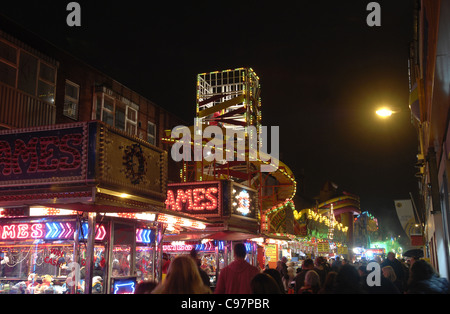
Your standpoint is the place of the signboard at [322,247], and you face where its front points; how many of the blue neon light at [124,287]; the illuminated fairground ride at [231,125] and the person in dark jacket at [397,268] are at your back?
0

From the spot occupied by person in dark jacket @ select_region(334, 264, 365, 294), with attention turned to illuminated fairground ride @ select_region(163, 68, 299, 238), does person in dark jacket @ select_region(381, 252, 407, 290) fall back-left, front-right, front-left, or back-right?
front-right

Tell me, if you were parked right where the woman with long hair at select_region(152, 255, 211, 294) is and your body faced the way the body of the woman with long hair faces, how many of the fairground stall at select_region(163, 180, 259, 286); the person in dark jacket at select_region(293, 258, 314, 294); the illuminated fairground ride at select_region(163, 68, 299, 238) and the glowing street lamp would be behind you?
0

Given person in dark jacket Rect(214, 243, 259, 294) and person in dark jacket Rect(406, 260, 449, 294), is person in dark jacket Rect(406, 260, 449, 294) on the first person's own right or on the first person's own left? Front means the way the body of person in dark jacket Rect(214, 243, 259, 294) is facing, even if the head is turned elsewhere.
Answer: on the first person's own right

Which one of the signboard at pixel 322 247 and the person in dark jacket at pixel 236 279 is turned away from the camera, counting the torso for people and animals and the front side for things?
the person in dark jacket

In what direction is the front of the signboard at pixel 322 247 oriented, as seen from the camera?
facing the viewer

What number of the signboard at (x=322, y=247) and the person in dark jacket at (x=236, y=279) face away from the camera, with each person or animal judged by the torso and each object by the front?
1

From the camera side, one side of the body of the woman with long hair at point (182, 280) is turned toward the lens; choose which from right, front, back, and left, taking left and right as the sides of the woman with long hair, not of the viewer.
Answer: back

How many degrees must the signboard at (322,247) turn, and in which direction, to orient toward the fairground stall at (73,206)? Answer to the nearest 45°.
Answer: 0° — it already faces it

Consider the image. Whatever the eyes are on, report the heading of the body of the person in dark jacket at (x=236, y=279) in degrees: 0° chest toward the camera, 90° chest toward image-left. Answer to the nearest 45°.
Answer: approximately 180°

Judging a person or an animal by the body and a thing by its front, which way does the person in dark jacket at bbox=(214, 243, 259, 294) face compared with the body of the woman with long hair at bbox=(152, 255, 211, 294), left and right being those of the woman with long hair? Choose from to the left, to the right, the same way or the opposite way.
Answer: the same way

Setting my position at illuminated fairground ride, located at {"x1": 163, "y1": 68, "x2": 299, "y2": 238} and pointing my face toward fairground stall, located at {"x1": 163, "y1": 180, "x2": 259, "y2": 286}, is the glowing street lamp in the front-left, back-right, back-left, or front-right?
front-left

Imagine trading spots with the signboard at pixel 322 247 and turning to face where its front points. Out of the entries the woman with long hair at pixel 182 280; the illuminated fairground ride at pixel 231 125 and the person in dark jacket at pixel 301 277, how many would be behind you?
0

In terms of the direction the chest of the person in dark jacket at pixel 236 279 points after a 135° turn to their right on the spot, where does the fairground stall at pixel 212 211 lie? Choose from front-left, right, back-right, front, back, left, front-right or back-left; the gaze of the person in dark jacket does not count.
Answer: back-left

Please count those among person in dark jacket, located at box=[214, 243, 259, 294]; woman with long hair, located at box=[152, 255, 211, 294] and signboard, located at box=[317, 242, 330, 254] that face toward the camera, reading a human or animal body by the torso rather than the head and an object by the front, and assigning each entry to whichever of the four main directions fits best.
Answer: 1

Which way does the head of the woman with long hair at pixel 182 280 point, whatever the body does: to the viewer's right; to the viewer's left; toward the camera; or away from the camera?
away from the camera

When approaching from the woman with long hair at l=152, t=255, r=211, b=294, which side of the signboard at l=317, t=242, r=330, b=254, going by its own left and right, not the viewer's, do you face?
front

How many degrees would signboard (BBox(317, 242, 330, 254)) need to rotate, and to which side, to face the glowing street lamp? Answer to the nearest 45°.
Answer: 0° — it already faces it

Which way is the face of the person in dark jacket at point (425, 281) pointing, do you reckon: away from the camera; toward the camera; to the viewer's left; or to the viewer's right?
away from the camera

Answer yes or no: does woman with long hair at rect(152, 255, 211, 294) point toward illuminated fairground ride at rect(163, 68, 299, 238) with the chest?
yes

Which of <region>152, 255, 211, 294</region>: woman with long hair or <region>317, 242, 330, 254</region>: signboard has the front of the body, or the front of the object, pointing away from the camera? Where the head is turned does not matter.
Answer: the woman with long hair
